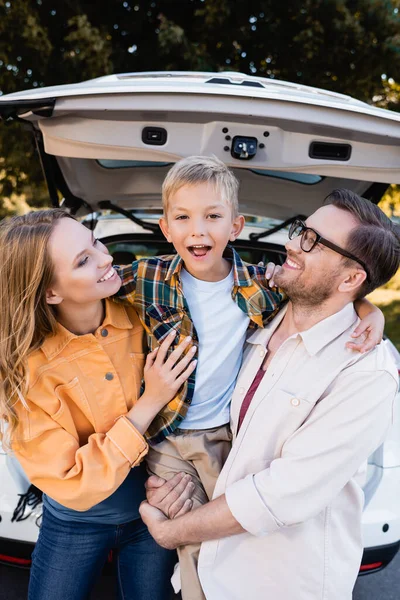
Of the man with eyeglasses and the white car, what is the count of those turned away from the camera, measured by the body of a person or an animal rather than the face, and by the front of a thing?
1

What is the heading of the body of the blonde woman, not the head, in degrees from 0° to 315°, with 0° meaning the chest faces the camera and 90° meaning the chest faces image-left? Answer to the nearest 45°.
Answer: approximately 315°

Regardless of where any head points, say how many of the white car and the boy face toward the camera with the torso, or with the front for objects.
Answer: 1

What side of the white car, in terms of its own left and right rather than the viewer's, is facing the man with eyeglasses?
back

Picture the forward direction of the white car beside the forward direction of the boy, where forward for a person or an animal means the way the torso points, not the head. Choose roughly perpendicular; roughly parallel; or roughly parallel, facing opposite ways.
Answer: roughly parallel, facing opposite ways

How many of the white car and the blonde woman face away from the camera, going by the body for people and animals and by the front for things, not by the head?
1

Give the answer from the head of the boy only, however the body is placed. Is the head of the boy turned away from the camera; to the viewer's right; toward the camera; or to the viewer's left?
toward the camera

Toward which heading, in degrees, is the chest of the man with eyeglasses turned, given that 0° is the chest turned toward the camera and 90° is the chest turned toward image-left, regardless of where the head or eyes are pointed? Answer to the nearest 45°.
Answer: approximately 45°

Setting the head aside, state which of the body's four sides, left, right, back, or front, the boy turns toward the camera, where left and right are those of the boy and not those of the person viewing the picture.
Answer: front

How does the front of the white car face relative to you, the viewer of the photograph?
facing away from the viewer

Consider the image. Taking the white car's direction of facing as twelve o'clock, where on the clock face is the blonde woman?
The blonde woman is roughly at 7 o'clock from the white car.

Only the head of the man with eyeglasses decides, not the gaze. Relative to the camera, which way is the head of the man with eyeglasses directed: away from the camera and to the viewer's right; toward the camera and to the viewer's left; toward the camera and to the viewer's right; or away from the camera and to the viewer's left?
toward the camera and to the viewer's left

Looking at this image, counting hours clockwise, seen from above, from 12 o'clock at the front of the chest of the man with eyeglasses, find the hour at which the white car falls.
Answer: The white car is roughly at 4 o'clock from the man with eyeglasses.

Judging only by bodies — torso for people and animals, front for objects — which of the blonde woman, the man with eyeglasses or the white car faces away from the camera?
the white car
